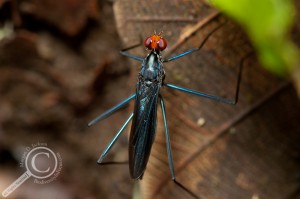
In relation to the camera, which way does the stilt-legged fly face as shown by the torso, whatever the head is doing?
away from the camera
